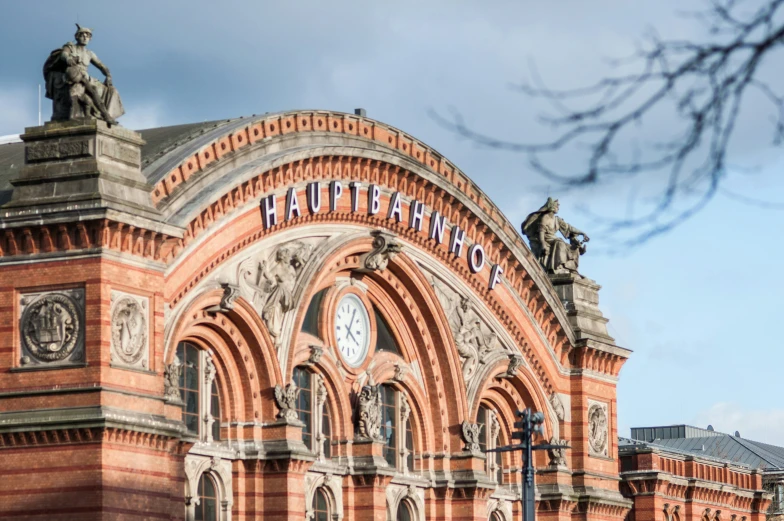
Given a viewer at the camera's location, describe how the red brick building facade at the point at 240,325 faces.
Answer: facing the viewer and to the right of the viewer
